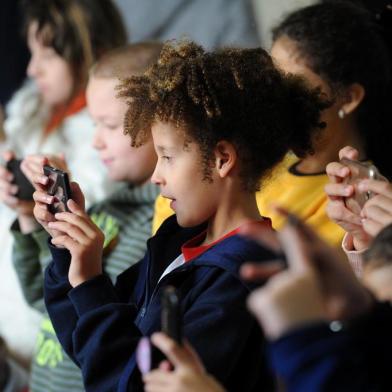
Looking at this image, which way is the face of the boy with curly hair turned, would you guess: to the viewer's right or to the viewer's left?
to the viewer's left

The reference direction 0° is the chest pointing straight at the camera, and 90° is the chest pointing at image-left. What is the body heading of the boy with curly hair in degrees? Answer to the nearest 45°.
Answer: approximately 90°
